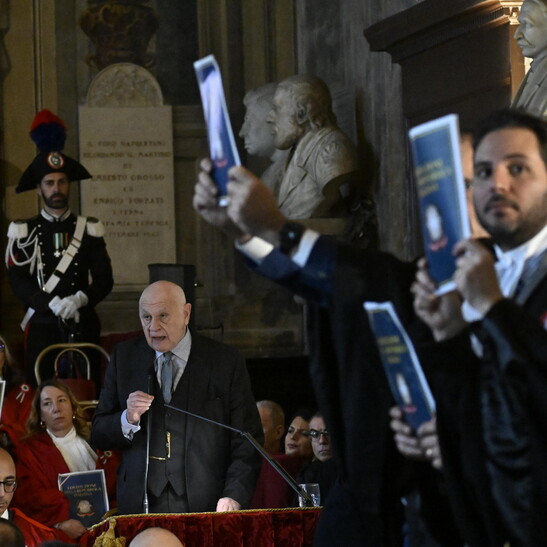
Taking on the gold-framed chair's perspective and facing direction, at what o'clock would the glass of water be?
The glass of water is roughly at 11 o'clock from the gold-framed chair.

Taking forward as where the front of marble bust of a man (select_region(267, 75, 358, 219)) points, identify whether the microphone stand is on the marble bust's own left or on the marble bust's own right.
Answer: on the marble bust's own left

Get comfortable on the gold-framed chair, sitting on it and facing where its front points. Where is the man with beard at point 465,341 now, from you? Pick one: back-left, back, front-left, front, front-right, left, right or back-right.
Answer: front

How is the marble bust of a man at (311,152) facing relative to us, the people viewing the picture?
facing to the left of the viewer

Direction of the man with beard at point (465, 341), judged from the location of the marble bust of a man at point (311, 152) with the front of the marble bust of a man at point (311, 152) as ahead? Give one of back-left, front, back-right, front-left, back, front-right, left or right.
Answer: left

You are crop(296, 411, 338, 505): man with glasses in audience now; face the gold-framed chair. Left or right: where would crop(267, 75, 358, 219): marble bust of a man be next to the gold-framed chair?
right

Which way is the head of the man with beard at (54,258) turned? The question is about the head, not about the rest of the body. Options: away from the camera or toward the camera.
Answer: toward the camera

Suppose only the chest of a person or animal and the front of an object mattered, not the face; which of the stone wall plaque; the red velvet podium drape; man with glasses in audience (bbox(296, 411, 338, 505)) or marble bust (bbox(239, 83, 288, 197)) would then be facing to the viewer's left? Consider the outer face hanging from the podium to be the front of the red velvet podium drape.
the marble bust

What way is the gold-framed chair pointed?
toward the camera

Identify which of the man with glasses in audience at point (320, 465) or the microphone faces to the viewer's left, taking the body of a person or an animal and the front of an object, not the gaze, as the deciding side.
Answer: the microphone

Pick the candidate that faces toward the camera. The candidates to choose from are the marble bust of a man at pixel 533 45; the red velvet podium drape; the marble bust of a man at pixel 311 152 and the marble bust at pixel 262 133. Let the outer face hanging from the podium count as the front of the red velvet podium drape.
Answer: the red velvet podium drape

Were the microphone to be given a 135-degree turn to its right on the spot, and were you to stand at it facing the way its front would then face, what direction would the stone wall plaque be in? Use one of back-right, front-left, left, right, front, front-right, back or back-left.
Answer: front-left

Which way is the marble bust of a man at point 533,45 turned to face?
to the viewer's left

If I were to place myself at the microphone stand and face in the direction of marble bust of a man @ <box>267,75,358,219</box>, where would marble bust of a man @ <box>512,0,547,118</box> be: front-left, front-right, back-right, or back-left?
front-right

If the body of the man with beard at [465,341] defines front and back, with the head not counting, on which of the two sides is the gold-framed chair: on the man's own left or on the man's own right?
on the man's own right

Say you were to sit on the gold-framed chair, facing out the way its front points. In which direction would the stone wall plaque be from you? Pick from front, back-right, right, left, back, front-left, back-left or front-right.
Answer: back

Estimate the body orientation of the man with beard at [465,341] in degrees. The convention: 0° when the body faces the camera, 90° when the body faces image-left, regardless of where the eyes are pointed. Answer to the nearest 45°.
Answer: approximately 45°
